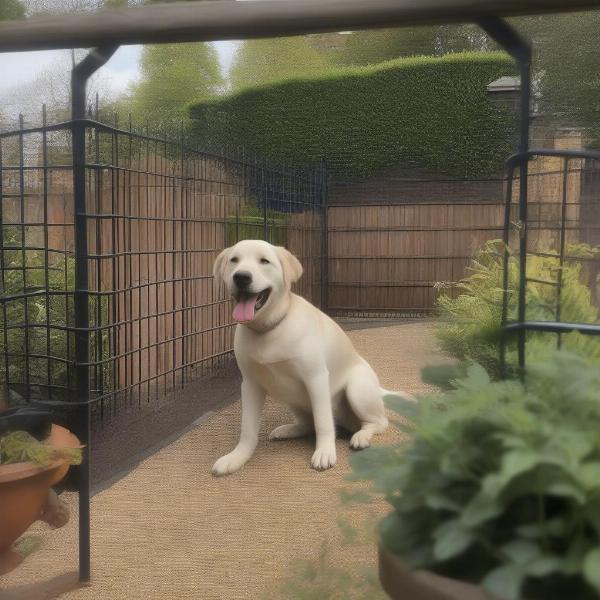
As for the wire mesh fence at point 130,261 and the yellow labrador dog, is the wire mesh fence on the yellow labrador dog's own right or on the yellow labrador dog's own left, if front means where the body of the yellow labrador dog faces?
on the yellow labrador dog's own right

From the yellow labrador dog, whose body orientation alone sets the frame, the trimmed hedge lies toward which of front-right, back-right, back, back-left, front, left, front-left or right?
back-right

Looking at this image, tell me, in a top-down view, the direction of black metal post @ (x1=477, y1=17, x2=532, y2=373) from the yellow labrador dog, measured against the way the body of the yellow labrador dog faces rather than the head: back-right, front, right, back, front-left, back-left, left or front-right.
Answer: front-left

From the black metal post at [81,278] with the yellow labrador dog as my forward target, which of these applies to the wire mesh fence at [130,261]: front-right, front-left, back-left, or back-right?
front-left

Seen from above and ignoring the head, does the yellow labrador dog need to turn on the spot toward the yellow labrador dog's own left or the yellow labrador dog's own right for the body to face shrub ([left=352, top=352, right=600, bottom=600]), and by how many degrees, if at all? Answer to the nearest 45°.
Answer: approximately 45° to the yellow labrador dog's own left

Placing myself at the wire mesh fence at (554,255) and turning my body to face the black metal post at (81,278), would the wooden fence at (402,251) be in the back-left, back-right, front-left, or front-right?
back-right

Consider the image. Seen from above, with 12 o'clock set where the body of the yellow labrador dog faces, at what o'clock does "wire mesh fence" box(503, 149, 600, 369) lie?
The wire mesh fence is roughly at 8 o'clock from the yellow labrador dog.

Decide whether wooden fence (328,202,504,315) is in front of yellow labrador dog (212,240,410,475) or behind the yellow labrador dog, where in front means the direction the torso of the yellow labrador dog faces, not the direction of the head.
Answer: behind

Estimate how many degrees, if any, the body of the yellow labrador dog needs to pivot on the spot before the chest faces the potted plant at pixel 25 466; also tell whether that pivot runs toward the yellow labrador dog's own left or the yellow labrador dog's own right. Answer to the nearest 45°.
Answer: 0° — it already faces it

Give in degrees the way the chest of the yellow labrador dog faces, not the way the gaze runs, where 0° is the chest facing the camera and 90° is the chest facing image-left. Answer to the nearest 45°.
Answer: approximately 45°
